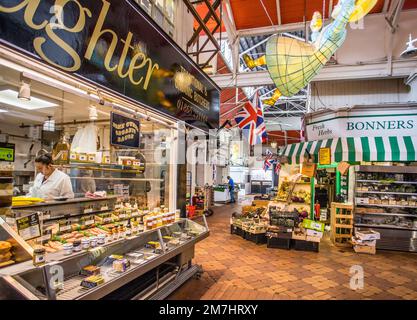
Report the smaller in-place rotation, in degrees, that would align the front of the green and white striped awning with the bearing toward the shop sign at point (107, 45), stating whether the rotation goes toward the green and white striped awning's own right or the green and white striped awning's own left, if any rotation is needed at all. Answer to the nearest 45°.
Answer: approximately 45° to the green and white striped awning's own right

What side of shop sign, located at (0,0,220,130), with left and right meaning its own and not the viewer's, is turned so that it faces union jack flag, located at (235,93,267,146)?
left

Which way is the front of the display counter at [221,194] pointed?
toward the camera

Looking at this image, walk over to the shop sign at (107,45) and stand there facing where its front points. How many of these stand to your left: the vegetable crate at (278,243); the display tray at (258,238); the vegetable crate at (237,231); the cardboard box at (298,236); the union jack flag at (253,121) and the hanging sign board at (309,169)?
6

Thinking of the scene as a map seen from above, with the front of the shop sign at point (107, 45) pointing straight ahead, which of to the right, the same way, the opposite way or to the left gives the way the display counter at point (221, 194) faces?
to the right

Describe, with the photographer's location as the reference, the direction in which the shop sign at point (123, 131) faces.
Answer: facing the viewer and to the right of the viewer

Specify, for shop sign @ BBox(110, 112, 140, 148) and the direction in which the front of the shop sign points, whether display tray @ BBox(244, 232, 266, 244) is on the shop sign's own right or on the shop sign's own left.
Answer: on the shop sign's own left

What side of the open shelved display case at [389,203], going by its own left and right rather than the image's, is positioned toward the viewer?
front

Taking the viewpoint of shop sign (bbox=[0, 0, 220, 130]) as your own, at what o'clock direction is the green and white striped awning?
The green and white striped awning is roughly at 10 o'clock from the shop sign.

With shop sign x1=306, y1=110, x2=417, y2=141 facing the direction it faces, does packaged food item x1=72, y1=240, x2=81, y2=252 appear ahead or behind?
ahead

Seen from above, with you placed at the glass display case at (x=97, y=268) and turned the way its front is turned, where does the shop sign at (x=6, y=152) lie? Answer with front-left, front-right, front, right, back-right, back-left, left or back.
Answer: back

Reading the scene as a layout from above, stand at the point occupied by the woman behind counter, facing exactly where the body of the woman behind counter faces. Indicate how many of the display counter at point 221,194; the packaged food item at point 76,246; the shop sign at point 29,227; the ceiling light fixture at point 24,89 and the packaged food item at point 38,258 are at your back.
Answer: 1

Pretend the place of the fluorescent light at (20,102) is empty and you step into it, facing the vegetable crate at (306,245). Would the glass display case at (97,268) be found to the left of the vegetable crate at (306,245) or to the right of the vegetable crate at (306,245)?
right
